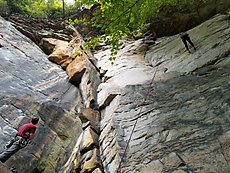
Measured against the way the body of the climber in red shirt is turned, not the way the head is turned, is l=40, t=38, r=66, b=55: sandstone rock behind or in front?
in front

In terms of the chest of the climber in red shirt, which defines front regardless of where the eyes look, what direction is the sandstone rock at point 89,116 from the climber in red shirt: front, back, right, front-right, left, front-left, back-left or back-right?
front-right

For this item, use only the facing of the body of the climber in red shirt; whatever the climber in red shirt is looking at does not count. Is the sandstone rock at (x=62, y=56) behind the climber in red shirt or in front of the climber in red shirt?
in front

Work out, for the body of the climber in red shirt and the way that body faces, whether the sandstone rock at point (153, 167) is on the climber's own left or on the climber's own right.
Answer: on the climber's own right

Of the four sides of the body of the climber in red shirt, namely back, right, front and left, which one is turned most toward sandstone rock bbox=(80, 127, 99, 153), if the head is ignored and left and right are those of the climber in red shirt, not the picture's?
right
